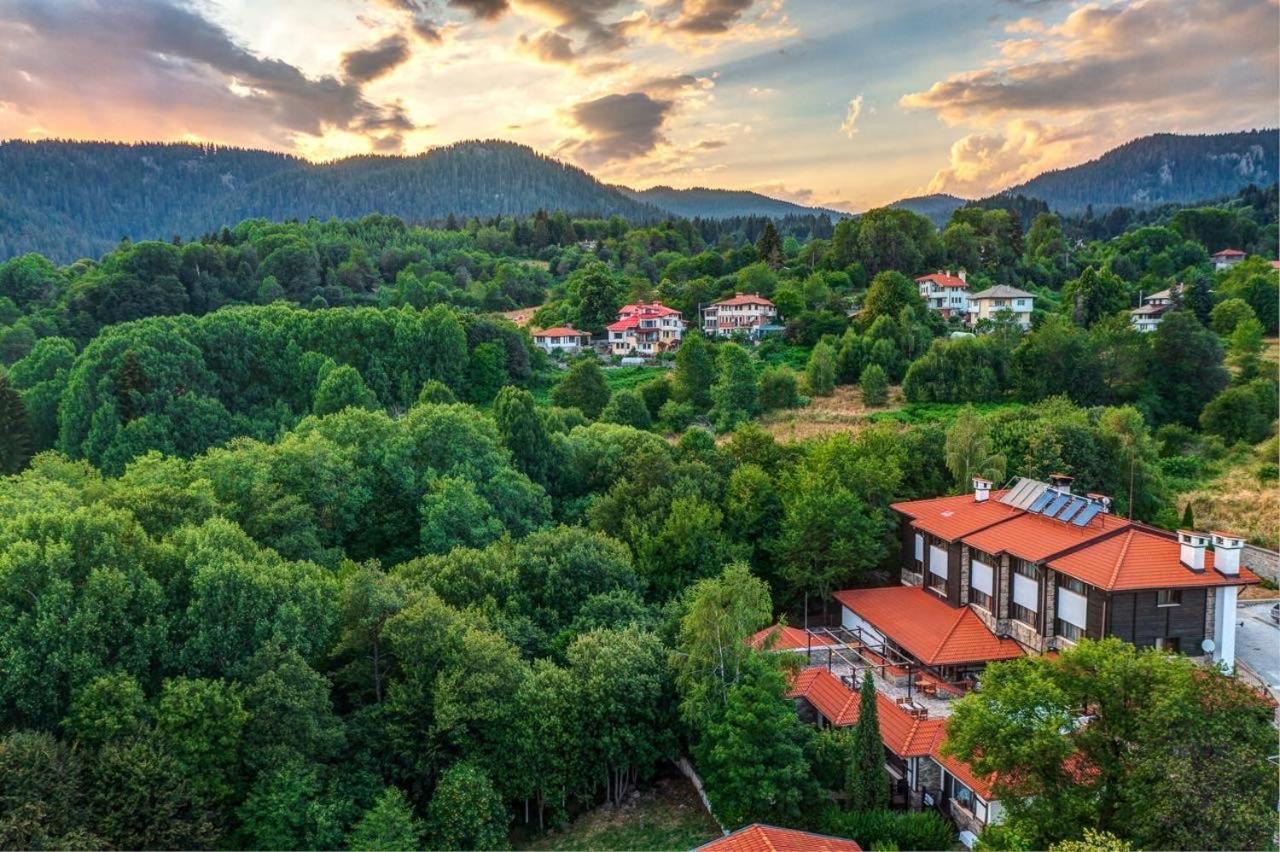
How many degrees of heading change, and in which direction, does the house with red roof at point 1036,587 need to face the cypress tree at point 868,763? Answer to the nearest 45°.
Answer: approximately 45° to its left

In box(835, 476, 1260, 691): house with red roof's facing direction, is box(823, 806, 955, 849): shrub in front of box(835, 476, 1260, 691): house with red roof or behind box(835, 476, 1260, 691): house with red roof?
in front

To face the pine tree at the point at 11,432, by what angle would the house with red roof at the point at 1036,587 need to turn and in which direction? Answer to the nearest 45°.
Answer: approximately 45° to its right

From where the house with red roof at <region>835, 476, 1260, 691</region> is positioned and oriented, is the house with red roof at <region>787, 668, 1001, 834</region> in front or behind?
in front

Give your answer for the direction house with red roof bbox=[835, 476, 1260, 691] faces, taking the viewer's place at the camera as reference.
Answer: facing the viewer and to the left of the viewer

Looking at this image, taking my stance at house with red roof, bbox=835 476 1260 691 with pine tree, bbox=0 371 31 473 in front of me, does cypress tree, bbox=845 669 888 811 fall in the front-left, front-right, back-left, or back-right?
front-left
